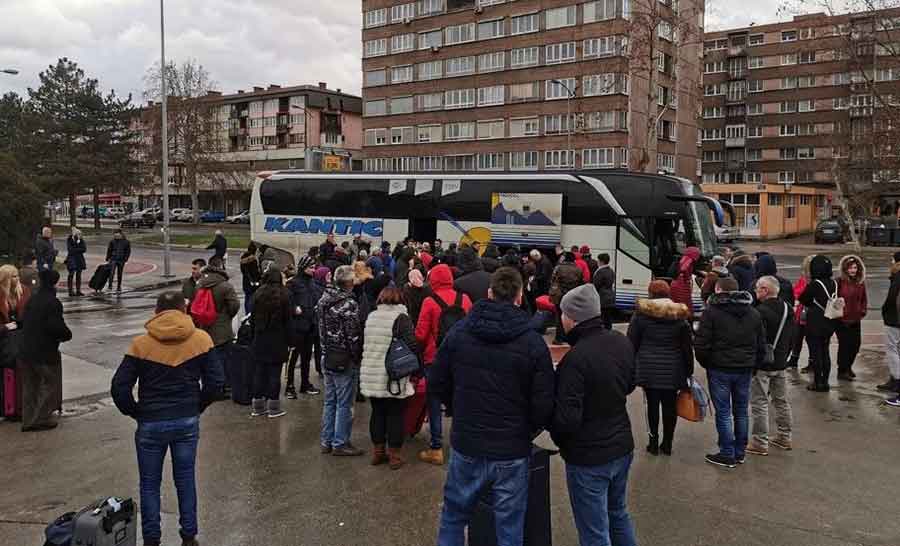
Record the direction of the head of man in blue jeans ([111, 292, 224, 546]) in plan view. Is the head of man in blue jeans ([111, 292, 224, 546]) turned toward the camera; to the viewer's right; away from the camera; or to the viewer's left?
away from the camera

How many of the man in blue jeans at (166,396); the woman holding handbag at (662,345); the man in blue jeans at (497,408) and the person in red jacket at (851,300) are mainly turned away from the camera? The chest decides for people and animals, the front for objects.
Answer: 3

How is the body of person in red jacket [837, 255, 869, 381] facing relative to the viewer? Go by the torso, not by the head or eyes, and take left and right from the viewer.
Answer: facing the viewer

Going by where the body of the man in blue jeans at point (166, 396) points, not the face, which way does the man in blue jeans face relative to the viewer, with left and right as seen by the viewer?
facing away from the viewer

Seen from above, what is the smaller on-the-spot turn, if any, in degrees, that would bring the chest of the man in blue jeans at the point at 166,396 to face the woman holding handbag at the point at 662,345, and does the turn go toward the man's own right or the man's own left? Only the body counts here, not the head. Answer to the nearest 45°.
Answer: approximately 90° to the man's own right

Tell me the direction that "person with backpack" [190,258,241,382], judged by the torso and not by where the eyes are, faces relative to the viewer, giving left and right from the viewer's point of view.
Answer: facing away from the viewer and to the right of the viewer

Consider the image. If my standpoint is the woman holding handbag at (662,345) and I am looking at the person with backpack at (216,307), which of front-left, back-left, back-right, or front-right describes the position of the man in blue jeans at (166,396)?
front-left

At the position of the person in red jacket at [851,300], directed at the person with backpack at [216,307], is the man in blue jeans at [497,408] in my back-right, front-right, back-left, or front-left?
front-left

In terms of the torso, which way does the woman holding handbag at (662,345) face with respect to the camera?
away from the camera

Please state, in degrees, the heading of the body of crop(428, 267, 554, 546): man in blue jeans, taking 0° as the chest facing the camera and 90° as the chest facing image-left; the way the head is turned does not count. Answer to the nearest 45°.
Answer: approximately 180°

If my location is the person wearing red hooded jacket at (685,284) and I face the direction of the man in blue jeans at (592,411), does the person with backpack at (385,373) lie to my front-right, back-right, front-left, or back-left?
front-right

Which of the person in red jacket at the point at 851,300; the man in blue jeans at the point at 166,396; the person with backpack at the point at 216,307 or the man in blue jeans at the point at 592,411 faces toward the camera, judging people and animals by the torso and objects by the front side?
the person in red jacket

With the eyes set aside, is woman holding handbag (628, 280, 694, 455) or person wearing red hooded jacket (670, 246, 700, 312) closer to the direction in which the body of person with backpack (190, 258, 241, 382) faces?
the person wearing red hooded jacket

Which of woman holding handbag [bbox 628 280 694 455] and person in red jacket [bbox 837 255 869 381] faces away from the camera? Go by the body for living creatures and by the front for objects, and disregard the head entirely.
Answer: the woman holding handbag

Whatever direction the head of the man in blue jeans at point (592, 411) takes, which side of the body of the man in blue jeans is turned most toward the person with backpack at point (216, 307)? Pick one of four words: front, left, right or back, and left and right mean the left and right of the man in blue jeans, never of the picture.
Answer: front
